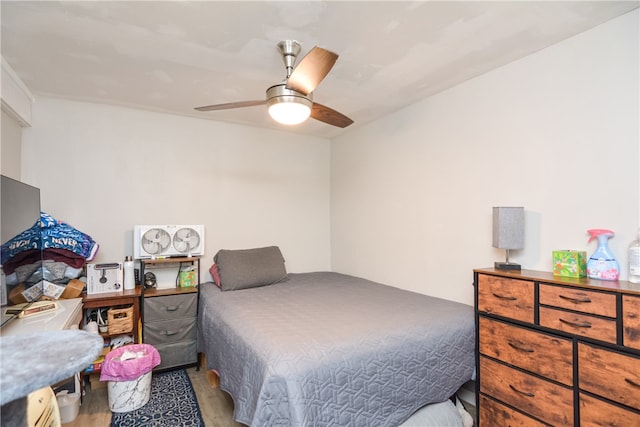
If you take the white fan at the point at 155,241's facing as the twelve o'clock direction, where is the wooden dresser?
The wooden dresser is roughly at 11 o'clock from the white fan.

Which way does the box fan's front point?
toward the camera

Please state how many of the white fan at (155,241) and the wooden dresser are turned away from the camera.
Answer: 0

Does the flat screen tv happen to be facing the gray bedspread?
yes

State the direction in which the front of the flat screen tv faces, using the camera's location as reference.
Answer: facing the viewer and to the right of the viewer

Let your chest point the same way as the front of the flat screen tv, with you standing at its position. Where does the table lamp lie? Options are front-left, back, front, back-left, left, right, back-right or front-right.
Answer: front

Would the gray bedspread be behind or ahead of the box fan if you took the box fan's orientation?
ahead

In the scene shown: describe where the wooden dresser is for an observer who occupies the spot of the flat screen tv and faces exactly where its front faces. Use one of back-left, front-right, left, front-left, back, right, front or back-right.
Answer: front

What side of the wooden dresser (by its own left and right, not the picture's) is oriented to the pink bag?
front

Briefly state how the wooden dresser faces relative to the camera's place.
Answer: facing the viewer and to the left of the viewer

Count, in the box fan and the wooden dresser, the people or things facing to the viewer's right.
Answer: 0
